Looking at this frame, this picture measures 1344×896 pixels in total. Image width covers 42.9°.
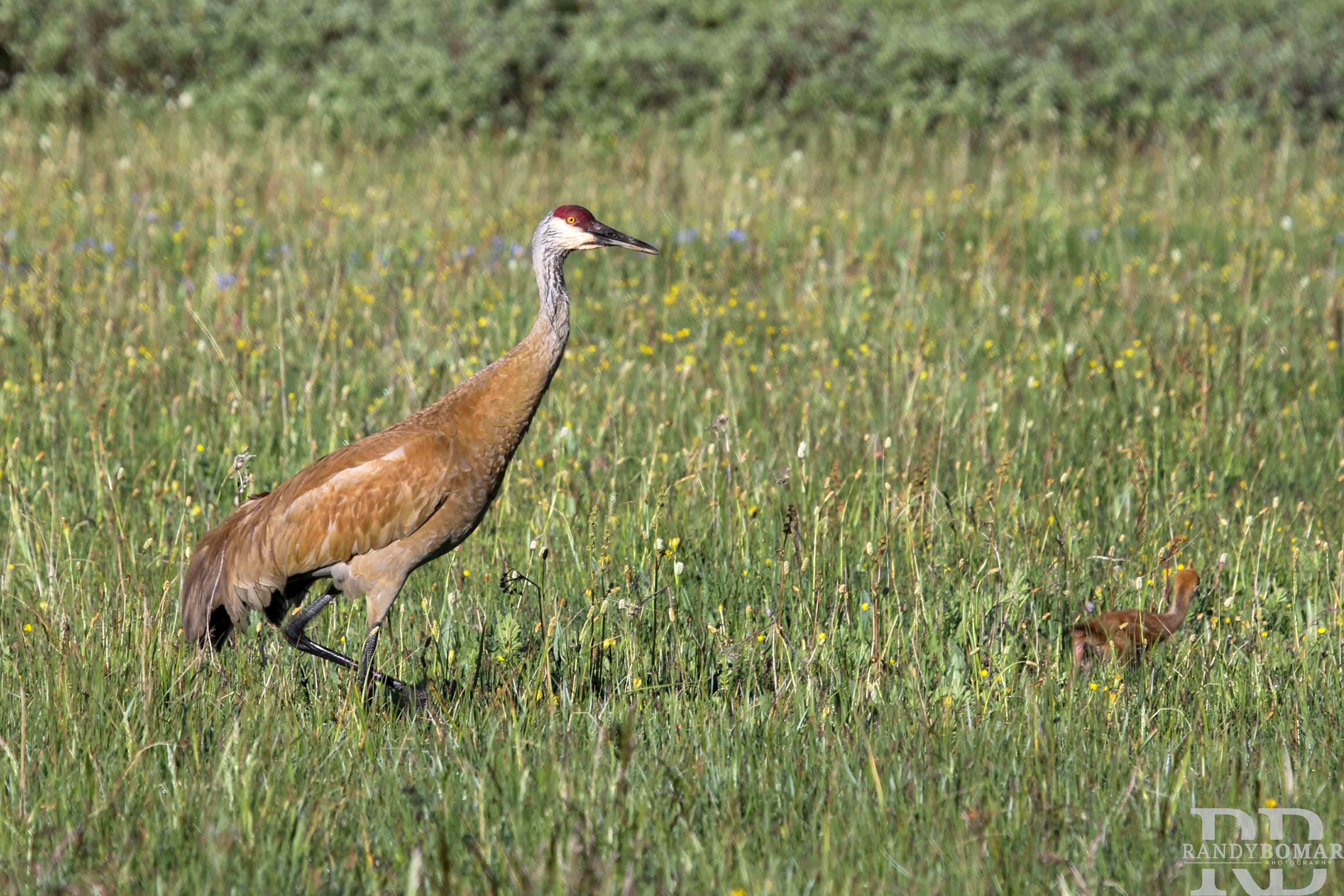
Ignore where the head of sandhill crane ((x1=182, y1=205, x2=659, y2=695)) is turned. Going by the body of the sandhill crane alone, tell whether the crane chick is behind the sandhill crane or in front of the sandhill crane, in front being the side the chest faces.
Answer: in front

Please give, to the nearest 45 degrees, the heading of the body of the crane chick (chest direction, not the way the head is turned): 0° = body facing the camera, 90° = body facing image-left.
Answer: approximately 270°

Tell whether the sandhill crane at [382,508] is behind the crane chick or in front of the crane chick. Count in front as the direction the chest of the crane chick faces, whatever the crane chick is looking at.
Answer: behind

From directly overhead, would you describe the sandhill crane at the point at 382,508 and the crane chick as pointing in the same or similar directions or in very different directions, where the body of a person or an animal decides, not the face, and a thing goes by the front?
same or similar directions

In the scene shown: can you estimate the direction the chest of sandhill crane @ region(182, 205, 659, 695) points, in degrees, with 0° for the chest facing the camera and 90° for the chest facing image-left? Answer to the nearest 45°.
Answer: approximately 270°

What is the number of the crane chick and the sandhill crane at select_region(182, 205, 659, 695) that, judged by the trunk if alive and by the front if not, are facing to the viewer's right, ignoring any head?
2
